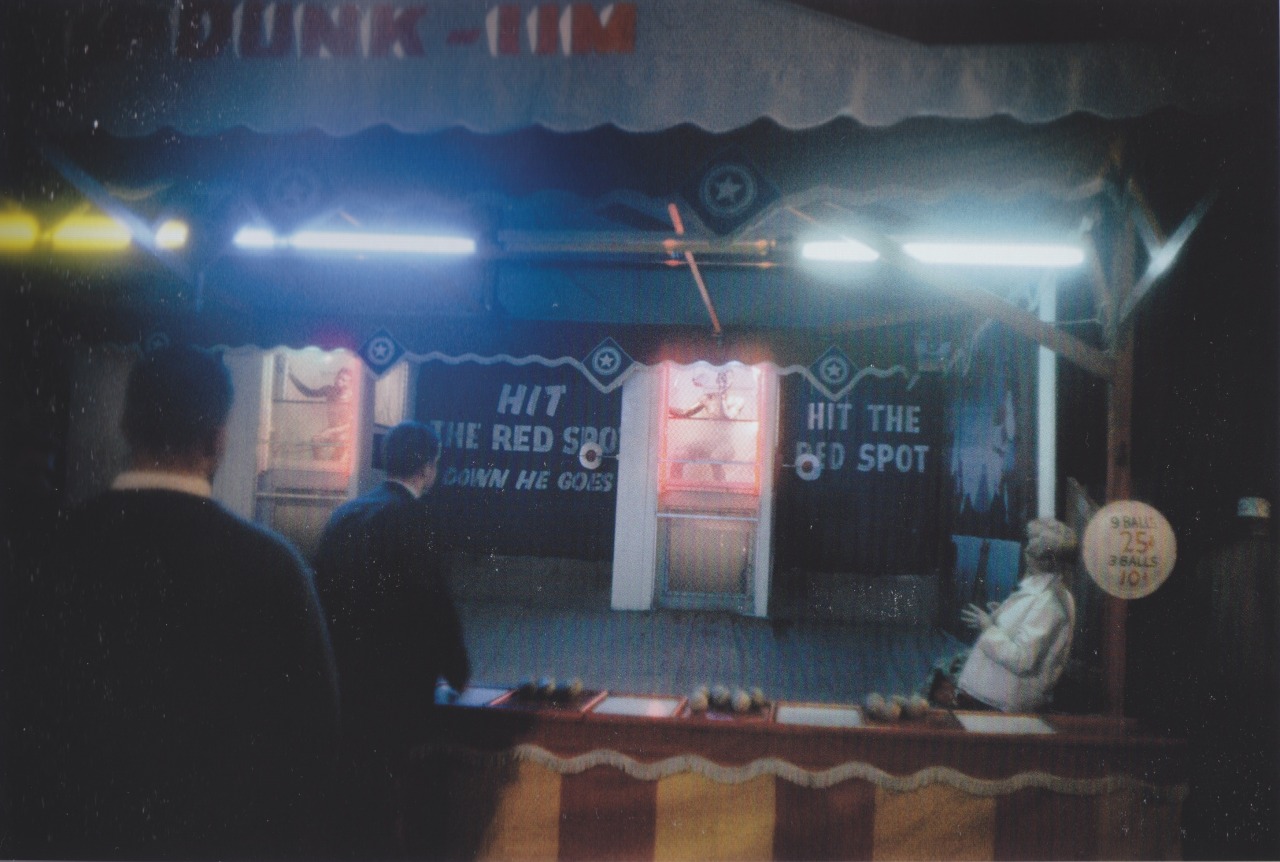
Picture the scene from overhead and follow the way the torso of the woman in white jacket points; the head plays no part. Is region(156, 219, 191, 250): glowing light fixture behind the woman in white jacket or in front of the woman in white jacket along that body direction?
in front

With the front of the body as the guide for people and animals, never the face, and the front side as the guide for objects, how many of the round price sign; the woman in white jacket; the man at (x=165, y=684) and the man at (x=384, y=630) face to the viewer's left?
1

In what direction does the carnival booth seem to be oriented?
toward the camera

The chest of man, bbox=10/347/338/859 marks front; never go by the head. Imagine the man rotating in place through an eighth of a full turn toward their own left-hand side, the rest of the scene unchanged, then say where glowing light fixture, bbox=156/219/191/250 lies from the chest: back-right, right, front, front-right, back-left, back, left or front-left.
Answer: front-right

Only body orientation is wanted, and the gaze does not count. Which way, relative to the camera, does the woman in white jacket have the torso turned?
to the viewer's left

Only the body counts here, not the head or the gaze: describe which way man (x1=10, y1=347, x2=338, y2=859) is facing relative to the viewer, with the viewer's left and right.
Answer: facing away from the viewer

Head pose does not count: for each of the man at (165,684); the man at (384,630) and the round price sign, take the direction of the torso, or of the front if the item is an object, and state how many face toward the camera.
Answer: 1

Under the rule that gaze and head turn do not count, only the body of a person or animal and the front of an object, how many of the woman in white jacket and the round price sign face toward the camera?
1

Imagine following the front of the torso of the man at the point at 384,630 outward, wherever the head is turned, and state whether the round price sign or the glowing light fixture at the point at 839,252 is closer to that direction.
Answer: the glowing light fixture

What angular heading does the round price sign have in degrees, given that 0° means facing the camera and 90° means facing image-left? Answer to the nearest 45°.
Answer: approximately 0°

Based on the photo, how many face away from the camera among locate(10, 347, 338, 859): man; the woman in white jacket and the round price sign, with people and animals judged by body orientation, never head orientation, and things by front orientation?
1

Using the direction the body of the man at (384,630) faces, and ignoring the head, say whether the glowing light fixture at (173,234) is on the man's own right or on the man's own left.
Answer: on the man's own left
